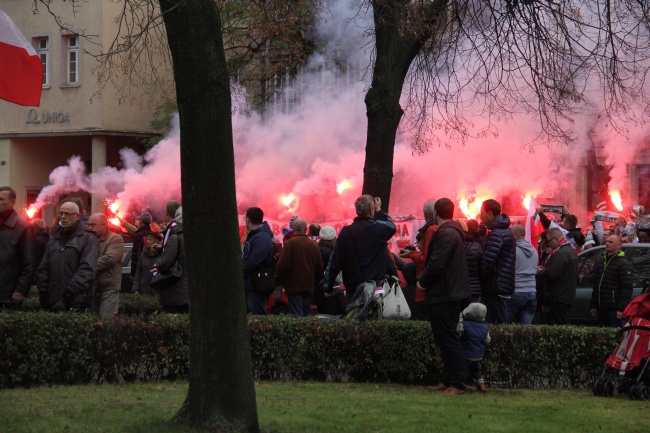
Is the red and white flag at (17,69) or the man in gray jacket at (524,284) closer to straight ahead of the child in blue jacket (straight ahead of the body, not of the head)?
the man in gray jacket

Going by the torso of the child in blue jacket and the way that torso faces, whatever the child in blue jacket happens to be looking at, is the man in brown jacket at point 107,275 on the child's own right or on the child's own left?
on the child's own left

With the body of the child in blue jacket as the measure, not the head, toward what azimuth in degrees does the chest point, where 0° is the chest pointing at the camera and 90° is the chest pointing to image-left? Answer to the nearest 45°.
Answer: approximately 180°

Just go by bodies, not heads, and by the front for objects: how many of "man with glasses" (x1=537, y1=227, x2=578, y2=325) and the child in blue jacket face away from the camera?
1

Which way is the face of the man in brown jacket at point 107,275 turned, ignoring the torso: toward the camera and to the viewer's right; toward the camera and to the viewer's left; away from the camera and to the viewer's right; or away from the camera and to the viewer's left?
toward the camera and to the viewer's left

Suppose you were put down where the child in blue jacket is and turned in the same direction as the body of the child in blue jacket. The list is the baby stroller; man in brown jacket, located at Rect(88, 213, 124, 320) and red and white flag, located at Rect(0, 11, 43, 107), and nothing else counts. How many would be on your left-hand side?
2

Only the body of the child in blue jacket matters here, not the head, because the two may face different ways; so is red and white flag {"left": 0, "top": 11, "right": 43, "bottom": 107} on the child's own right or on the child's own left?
on the child's own left

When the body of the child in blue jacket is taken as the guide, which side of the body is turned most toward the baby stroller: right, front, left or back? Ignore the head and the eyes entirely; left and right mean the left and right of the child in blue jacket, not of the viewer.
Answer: right

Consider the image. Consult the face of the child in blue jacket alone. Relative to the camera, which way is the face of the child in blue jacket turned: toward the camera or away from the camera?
away from the camera
